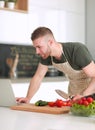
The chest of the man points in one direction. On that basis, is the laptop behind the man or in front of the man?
in front

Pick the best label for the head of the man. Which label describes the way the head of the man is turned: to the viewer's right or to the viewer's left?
to the viewer's left

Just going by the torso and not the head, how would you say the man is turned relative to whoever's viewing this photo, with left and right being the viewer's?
facing the viewer and to the left of the viewer

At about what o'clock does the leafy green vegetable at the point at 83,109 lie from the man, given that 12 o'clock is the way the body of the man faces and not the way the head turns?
The leafy green vegetable is roughly at 10 o'clock from the man.
